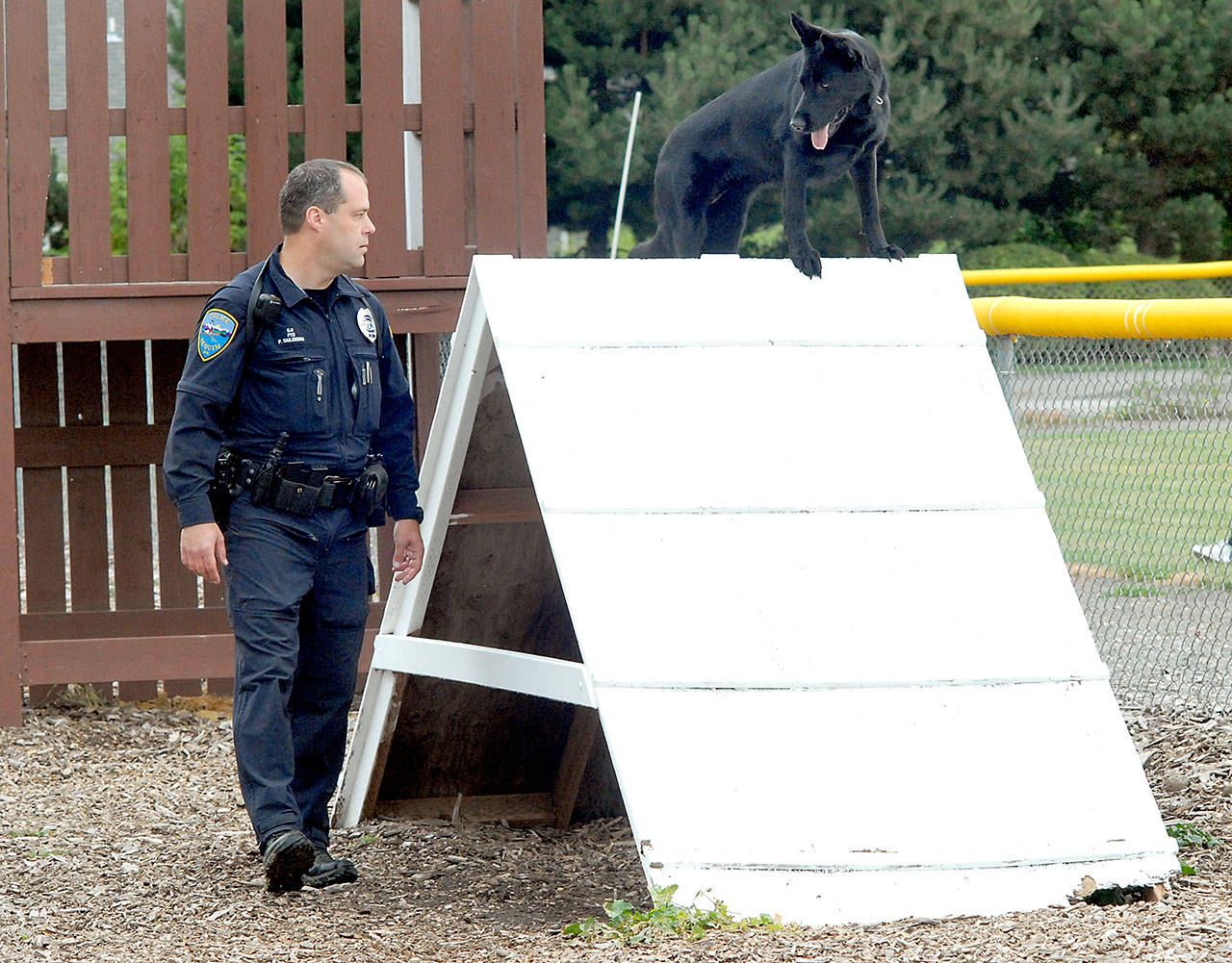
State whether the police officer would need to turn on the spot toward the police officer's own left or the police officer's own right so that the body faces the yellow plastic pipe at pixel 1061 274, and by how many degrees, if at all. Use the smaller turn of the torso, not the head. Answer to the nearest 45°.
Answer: approximately 90° to the police officer's own left

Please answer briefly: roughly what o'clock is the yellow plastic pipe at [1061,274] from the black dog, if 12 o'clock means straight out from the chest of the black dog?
The yellow plastic pipe is roughly at 8 o'clock from the black dog.

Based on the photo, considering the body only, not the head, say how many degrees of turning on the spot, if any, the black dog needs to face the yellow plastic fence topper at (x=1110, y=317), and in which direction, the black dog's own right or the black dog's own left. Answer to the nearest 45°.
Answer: approximately 90° to the black dog's own left

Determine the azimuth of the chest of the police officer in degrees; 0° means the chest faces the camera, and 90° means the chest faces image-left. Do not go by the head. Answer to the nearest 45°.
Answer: approximately 315°

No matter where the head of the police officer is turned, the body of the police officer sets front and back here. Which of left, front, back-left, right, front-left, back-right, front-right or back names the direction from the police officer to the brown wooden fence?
back-left

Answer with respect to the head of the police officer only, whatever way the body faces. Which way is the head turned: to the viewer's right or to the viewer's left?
to the viewer's right

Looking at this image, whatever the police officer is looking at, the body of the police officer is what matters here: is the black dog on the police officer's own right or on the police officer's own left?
on the police officer's own left

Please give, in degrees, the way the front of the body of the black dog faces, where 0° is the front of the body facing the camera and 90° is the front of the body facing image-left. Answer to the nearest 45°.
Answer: approximately 315°

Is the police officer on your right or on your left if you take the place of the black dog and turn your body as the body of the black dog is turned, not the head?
on your right

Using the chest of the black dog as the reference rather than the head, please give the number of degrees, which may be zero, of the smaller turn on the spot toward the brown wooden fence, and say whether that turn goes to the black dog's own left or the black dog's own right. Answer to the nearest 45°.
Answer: approximately 180°

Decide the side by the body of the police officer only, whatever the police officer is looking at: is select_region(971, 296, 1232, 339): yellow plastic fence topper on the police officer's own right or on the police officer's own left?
on the police officer's own left
